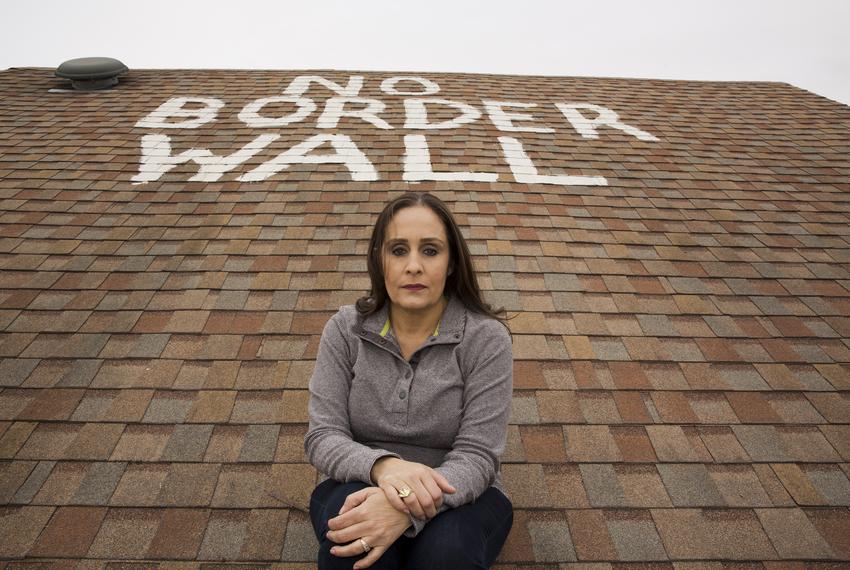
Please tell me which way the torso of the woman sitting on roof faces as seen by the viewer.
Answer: toward the camera
